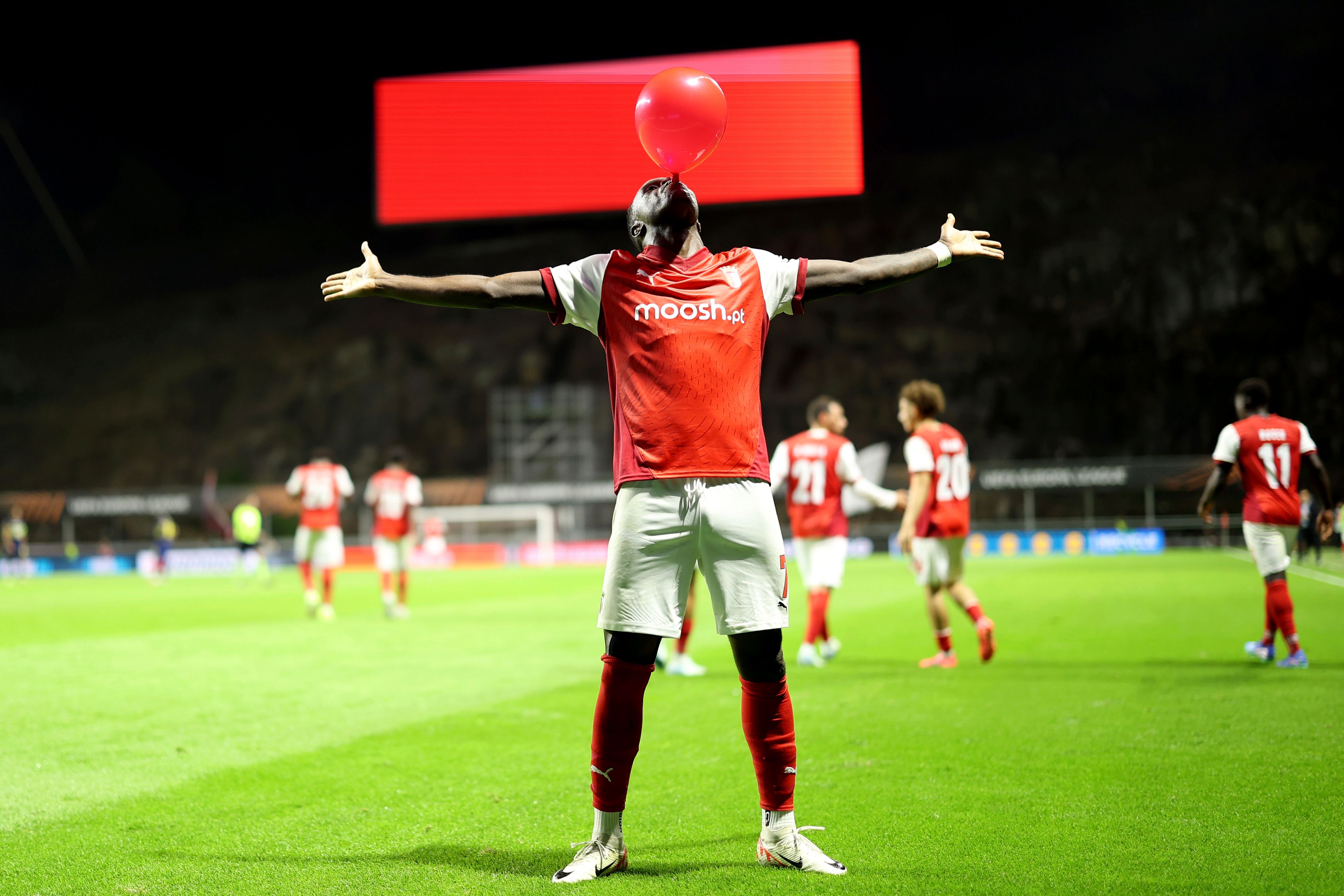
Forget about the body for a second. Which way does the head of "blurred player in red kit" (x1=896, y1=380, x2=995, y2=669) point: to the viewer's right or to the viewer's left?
to the viewer's left

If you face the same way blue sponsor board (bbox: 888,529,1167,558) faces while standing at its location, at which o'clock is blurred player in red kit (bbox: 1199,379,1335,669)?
The blurred player in red kit is roughly at 12 o'clock from the blue sponsor board.

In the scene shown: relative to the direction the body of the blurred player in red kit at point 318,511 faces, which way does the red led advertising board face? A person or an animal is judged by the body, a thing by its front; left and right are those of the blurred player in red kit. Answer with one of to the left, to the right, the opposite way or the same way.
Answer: the opposite way

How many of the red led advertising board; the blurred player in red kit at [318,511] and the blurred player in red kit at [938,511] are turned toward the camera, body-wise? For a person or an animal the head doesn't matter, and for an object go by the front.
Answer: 1

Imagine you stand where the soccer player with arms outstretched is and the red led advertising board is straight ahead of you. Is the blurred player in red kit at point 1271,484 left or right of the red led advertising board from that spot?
right

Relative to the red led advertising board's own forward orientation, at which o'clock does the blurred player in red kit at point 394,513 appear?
The blurred player in red kit is roughly at 12 o'clock from the red led advertising board.

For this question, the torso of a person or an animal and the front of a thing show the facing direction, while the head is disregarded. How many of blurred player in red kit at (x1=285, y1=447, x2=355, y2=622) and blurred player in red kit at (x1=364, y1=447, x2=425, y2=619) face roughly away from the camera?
2

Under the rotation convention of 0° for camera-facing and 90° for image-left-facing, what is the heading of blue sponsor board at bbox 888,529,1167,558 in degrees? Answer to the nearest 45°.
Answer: approximately 0°

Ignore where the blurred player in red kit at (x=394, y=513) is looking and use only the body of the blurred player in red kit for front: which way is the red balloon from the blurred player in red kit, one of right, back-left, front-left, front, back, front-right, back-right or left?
back

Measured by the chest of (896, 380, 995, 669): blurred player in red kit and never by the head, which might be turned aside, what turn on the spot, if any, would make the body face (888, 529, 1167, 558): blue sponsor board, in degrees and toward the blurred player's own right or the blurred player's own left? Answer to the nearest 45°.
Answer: approximately 45° to the blurred player's own right

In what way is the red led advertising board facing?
toward the camera

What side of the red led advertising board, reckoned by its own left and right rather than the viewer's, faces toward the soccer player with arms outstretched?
front

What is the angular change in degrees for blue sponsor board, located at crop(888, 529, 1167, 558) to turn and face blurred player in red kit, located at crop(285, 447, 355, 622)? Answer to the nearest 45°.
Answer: approximately 45° to its right
